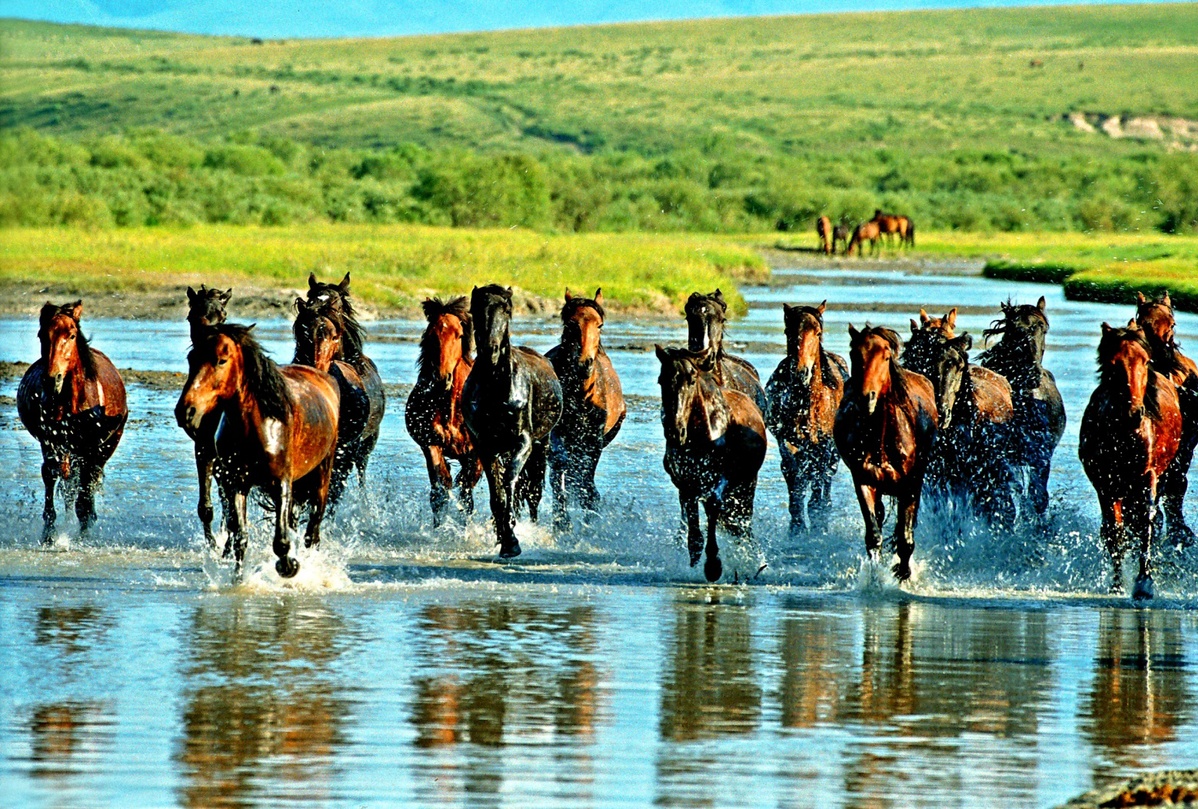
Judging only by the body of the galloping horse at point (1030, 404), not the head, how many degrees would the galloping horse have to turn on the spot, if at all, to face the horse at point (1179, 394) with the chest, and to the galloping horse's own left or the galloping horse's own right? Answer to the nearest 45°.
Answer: approximately 45° to the galloping horse's own left

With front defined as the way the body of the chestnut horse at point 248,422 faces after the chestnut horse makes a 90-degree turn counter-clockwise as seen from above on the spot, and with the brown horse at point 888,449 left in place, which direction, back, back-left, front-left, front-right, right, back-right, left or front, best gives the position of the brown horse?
front-left

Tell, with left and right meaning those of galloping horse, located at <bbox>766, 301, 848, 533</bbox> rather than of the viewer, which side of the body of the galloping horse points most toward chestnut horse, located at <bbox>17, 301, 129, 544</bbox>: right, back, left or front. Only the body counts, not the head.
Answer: right

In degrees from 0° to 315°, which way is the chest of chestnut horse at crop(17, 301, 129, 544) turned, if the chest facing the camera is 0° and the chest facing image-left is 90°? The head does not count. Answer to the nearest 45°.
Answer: approximately 0°

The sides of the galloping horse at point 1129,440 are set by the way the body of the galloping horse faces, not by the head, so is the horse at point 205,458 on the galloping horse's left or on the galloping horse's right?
on the galloping horse's right

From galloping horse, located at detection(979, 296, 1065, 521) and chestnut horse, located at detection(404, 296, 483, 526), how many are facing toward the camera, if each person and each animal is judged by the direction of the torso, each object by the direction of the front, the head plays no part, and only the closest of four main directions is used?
2

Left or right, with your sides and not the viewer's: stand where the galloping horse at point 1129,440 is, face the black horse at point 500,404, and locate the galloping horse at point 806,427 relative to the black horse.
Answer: right

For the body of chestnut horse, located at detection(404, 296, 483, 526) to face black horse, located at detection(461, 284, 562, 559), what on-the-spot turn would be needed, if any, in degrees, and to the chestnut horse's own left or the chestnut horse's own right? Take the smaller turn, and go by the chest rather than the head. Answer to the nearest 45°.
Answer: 0° — it already faces it
